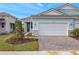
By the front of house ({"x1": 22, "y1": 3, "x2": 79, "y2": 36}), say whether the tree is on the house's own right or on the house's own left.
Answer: on the house's own right

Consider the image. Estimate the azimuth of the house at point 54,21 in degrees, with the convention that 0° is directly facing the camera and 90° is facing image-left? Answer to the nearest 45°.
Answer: approximately 0°

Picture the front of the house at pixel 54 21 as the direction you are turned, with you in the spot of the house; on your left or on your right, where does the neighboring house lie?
on your right
